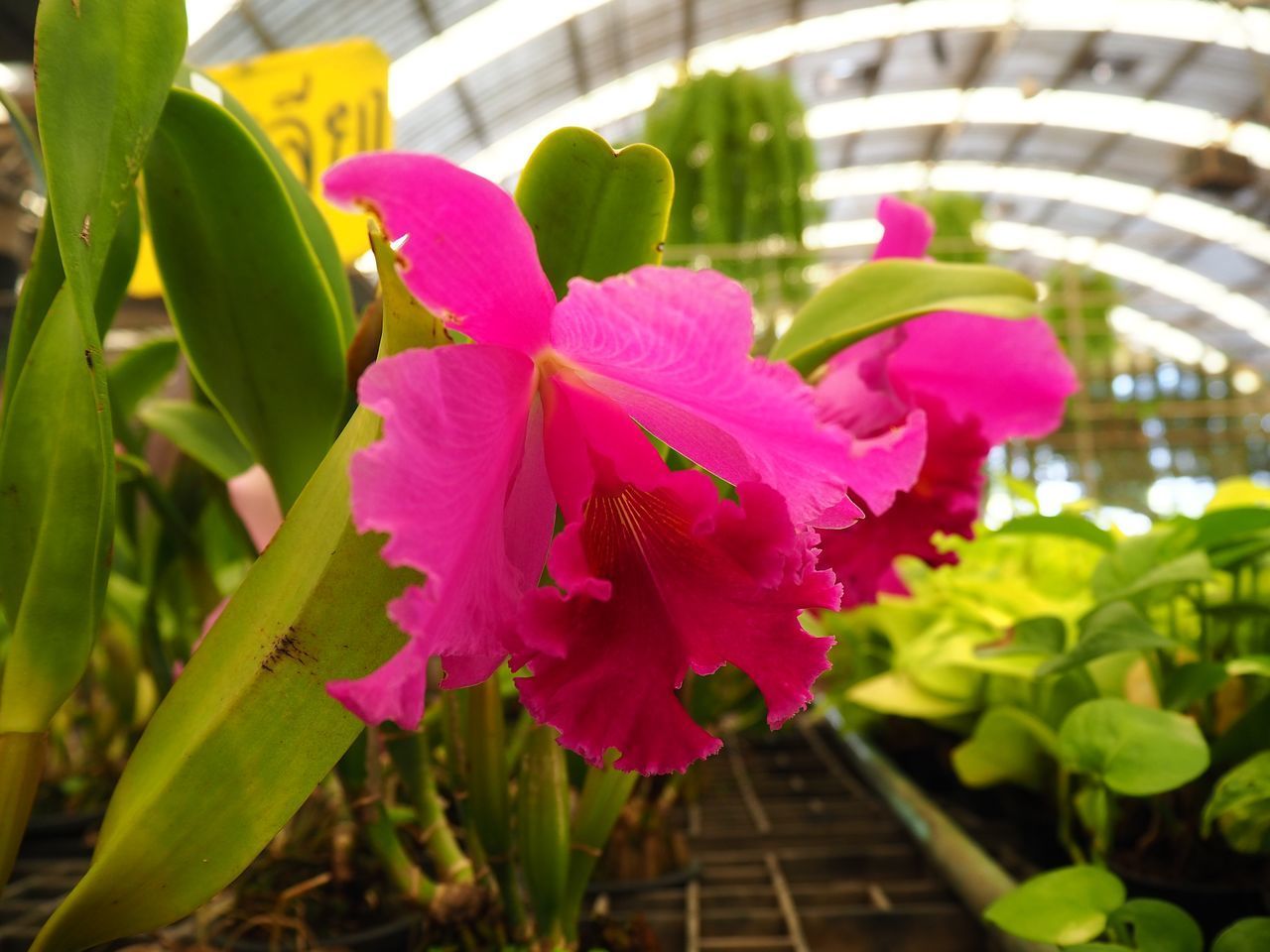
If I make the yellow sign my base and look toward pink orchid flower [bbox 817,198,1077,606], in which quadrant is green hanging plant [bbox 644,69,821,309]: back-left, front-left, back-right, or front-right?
back-left

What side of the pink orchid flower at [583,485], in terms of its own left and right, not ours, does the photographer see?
front

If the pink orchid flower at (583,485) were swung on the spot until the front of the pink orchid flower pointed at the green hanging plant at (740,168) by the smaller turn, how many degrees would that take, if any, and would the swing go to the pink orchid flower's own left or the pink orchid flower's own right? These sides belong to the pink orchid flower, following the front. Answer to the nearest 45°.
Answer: approximately 180°

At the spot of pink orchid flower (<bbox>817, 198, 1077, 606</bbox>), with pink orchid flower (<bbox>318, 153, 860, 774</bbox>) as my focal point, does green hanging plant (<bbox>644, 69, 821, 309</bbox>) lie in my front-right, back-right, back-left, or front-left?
back-right

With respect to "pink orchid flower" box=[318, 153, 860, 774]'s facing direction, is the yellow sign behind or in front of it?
behind

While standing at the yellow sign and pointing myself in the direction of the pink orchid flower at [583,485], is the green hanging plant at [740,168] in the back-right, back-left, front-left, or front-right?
back-left
